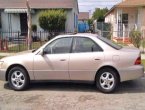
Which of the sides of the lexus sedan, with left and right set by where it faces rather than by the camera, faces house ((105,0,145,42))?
right

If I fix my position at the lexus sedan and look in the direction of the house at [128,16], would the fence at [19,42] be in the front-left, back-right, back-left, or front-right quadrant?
front-left

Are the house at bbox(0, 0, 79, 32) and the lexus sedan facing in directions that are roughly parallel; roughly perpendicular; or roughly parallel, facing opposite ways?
roughly perpendicular

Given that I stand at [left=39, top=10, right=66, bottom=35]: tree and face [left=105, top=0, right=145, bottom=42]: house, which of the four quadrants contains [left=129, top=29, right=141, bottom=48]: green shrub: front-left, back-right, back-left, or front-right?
front-right

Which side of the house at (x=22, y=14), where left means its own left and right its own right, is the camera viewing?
front

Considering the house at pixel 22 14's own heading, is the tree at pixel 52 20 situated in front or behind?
in front

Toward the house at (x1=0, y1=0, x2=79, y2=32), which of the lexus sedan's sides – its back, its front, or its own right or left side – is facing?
right

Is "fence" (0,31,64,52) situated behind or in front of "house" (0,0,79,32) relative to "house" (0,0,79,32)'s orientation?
in front

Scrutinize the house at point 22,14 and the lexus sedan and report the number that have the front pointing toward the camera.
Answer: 1

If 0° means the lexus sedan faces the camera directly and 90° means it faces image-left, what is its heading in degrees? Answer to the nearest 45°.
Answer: approximately 90°

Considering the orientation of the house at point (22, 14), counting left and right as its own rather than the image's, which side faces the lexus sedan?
front
